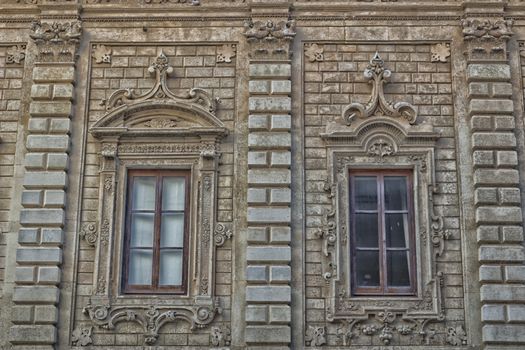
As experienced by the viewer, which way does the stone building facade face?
facing the viewer
